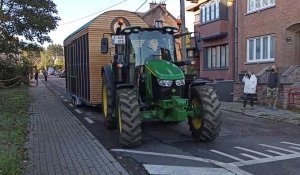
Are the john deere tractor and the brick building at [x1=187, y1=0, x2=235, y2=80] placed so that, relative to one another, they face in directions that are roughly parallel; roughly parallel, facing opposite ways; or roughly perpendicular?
roughly perpendicular

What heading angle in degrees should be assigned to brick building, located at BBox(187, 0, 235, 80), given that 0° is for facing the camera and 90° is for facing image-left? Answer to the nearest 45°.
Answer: approximately 45°

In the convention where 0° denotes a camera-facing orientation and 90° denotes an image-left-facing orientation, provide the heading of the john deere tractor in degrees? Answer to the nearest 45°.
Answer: approximately 315°

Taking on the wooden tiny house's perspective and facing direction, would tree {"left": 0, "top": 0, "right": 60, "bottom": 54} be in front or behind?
behind

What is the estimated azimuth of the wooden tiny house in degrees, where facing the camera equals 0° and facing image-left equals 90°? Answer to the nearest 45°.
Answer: approximately 0°

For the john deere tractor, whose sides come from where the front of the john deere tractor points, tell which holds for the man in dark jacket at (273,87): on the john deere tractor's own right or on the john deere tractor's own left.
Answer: on the john deere tractor's own left

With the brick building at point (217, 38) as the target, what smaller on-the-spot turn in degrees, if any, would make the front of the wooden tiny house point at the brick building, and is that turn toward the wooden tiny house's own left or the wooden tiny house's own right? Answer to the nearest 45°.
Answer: approximately 135° to the wooden tiny house's own left

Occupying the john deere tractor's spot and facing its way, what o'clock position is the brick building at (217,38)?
The brick building is roughly at 8 o'clock from the john deere tractor.
